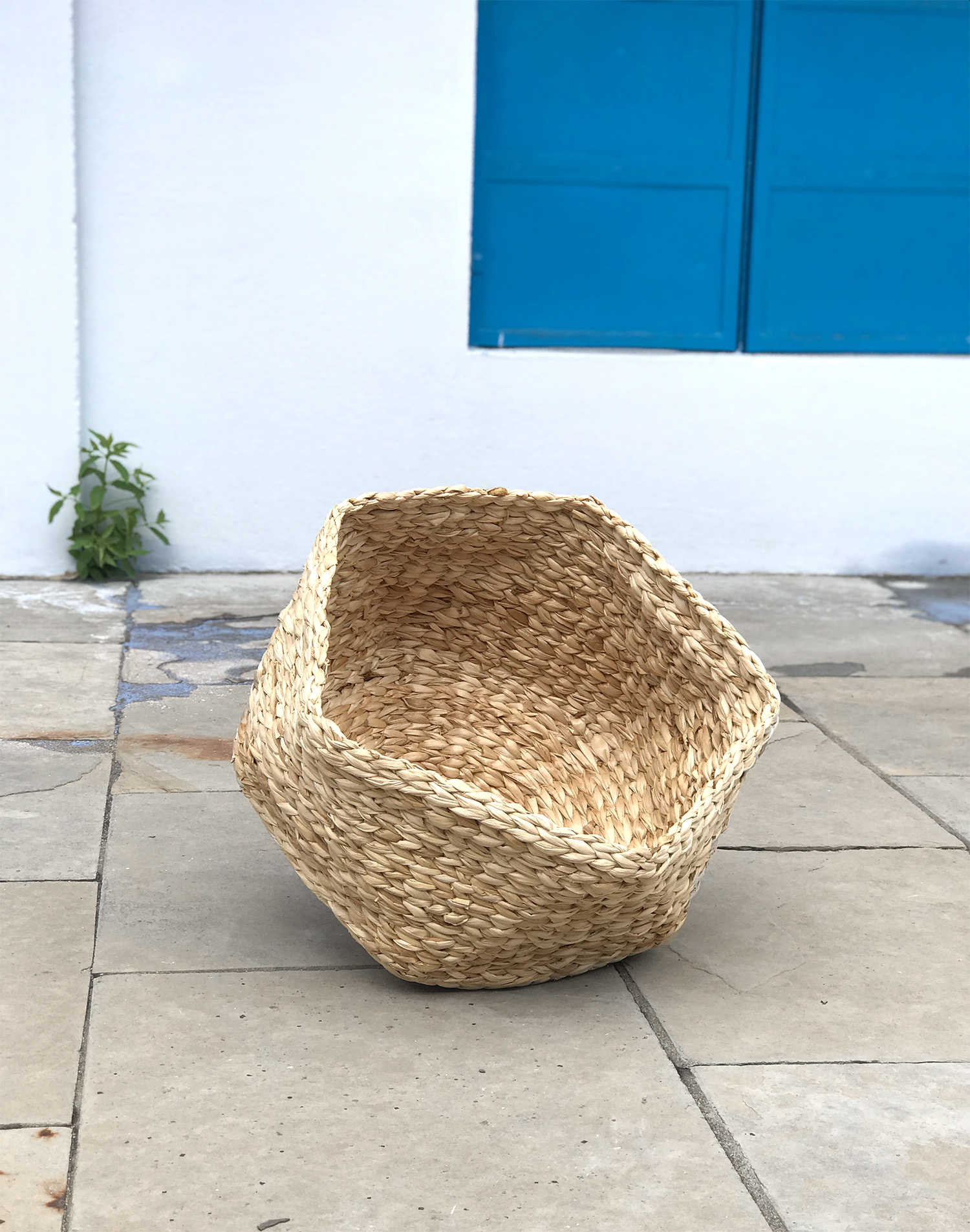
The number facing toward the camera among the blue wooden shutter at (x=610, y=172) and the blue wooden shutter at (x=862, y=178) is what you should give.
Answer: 2

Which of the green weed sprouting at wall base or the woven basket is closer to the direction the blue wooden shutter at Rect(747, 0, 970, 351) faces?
the woven basket

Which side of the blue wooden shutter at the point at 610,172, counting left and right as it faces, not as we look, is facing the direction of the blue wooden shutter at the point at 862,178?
left

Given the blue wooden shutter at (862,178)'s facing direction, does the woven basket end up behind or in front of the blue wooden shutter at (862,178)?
in front

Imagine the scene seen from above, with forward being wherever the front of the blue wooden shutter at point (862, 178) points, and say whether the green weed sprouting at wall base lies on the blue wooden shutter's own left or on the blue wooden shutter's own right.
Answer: on the blue wooden shutter's own right

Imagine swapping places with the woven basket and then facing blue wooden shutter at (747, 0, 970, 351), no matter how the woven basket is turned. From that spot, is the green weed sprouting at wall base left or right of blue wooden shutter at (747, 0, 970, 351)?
left

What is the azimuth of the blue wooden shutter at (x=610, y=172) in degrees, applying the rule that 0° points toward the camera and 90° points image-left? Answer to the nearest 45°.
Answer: approximately 0°

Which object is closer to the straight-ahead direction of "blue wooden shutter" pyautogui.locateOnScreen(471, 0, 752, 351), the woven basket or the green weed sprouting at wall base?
the woven basket

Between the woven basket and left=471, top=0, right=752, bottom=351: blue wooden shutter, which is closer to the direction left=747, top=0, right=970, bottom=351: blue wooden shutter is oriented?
the woven basket

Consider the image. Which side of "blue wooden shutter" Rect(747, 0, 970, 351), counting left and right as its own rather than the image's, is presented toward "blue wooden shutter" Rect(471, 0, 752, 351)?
right

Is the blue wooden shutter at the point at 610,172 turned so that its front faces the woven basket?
yes
